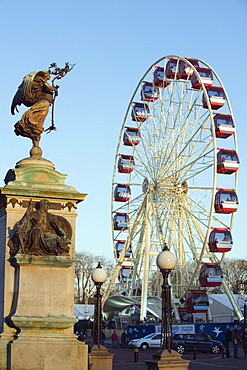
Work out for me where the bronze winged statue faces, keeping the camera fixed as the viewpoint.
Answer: facing to the right of the viewer

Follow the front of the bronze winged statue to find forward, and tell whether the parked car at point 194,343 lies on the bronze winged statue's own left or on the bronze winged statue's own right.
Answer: on the bronze winged statue's own left
